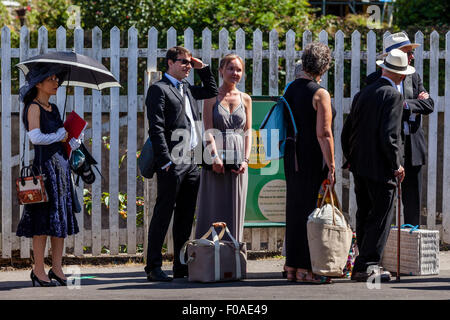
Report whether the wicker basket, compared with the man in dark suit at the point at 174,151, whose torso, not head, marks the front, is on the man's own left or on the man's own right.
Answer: on the man's own left

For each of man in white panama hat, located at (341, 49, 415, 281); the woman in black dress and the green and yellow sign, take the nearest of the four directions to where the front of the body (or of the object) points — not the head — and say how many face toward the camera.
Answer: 1

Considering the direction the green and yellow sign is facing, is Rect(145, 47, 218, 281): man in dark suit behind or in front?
in front

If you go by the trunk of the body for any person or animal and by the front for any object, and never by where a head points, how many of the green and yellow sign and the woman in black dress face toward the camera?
1

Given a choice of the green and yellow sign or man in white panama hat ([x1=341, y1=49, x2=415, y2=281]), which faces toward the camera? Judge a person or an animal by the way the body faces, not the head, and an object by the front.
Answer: the green and yellow sign

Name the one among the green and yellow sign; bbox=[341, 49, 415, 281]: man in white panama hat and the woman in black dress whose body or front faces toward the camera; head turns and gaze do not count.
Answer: the green and yellow sign

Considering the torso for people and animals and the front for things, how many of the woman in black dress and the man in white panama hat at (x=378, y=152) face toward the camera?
0

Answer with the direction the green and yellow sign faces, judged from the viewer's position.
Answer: facing the viewer

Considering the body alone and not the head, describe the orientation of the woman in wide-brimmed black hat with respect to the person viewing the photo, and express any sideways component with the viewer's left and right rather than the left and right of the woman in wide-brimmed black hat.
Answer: facing the viewer and to the right of the viewer

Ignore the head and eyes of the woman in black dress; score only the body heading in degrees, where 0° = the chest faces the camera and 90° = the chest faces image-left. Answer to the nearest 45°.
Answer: approximately 225°

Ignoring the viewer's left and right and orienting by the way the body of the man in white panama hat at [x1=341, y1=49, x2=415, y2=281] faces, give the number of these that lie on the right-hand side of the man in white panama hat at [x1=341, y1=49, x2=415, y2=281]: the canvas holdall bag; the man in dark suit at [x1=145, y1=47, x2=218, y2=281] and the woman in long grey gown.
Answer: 0

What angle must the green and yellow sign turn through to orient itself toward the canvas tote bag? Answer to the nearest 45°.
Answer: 0° — it already faces it

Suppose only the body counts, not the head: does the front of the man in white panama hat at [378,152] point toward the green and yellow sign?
no

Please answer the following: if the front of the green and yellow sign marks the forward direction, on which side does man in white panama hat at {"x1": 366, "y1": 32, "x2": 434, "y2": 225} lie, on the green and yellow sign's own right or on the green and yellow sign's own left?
on the green and yellow sign's own left
